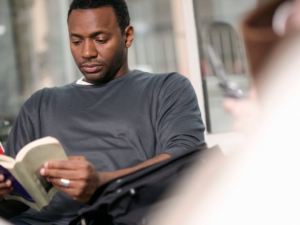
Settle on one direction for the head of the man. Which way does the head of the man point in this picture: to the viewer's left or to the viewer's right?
to the viewer's left

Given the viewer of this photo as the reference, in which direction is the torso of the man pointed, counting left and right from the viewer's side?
facing the viewer and to the left of the viewer

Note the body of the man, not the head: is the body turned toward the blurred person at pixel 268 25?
no
